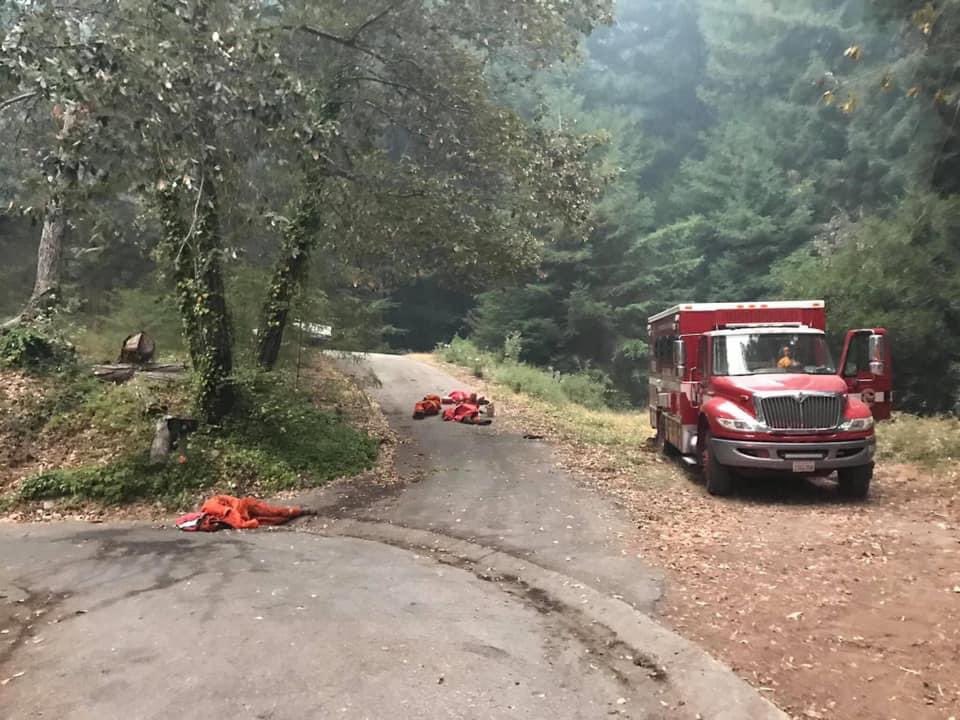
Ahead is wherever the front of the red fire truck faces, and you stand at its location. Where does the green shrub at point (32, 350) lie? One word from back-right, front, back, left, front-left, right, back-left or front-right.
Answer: right

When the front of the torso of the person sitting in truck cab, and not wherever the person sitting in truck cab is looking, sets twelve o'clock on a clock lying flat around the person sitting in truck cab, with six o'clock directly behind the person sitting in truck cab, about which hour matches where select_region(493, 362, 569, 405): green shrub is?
The green shrub is roughly at 5 o'clock from the person sitting in truck cab.

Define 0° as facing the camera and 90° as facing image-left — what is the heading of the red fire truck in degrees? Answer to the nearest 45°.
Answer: approximately 0°

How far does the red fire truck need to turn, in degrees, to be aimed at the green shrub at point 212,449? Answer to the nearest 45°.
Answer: approximately 90° to its right

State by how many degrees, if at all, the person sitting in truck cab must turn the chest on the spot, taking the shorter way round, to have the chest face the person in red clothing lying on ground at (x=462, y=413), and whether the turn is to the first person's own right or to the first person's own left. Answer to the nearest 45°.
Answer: approximately 135° to the first person's own right

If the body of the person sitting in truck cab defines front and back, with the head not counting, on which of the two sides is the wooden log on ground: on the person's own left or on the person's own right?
on the person's own right

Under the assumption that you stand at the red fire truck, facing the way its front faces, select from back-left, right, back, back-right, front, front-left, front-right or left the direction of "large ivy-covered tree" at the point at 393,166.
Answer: right

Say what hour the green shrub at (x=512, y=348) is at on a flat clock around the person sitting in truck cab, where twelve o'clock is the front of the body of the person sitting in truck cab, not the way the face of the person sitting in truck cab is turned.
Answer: The green shrub is roughly at 5 o'clock from the person sitting in truck cab.

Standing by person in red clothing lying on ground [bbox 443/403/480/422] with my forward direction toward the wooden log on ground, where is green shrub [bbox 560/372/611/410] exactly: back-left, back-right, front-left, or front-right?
back-right

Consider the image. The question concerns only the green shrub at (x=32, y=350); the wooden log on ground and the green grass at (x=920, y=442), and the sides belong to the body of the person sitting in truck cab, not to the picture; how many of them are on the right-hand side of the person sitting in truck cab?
2

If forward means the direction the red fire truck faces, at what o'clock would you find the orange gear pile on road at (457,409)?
The orange gear pile on road is roughly at 4 o'clock from the red fire truck.

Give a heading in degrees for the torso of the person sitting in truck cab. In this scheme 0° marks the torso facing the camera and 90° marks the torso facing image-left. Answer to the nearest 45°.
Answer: approximately 0°

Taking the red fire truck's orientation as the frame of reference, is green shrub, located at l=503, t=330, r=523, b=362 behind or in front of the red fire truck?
behind
